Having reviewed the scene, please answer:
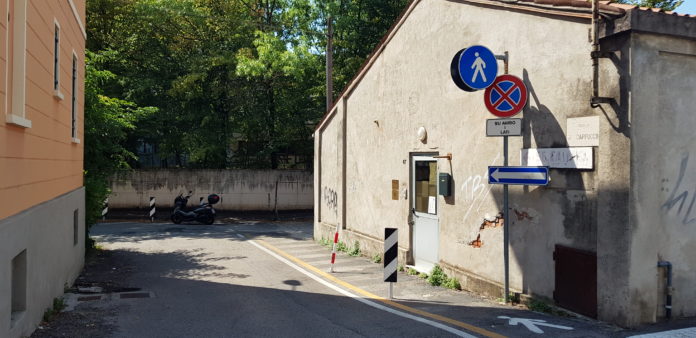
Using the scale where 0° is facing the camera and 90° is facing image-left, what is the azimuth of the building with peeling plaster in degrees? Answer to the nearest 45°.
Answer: approximately 45°

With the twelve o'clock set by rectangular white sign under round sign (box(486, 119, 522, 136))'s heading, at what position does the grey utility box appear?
The grey utility box is roughly at 5 o'clock from the rectangular white sign under round sign.

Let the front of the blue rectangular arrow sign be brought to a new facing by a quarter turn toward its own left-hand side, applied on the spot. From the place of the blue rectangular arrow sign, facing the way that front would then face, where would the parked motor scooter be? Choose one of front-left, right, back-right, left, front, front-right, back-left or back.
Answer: back-left

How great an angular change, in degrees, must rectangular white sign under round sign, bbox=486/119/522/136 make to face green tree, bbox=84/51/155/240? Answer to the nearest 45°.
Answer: approximately 90° to its right

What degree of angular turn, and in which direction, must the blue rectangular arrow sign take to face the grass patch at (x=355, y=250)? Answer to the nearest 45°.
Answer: approximately 135° to its right

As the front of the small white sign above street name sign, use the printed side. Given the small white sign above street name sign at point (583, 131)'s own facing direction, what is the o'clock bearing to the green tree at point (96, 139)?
The green tree is roughly at 2 o'clock from the small white sign above street name sign.

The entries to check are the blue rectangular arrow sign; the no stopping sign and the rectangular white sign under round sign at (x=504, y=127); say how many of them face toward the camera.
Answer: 3

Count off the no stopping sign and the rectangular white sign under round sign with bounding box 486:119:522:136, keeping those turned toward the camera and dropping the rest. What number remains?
2

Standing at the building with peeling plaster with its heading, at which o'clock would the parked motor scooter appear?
The parked motor scooter is roughly at 3 o'clock from the building with peeling plaster.

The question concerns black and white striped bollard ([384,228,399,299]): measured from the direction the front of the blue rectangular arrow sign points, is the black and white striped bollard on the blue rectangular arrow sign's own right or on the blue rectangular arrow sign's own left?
on the blue rectangular arrow sign's own right

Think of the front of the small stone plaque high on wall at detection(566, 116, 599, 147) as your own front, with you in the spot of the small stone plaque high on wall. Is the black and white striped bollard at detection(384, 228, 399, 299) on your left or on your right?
on your right

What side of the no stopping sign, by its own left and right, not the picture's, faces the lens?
front

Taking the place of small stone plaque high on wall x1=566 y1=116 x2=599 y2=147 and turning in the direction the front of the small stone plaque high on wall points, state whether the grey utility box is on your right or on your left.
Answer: on your right

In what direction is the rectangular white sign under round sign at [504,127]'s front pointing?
toward the camera
